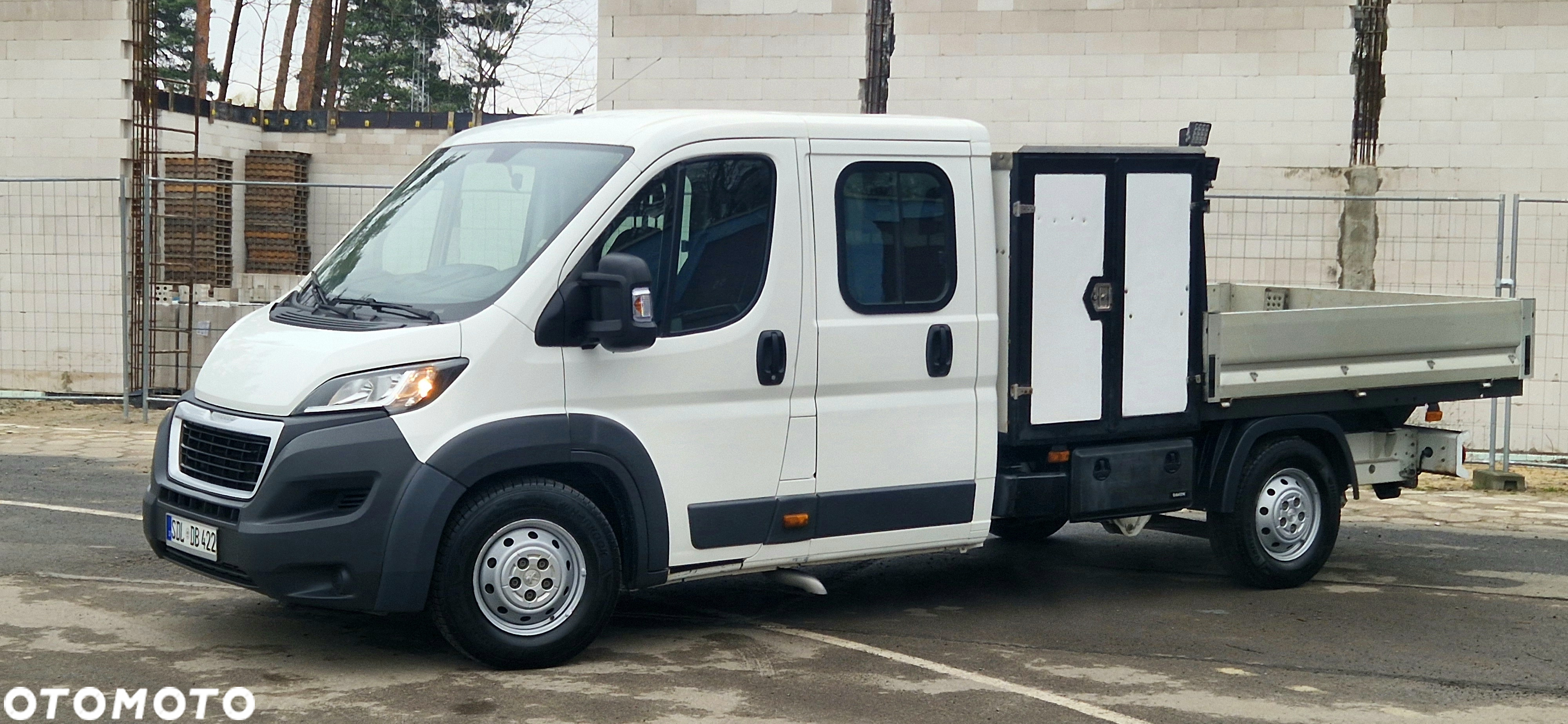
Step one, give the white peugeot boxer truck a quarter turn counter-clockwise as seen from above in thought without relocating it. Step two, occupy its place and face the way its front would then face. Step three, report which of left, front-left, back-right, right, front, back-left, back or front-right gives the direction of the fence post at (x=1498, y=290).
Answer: left

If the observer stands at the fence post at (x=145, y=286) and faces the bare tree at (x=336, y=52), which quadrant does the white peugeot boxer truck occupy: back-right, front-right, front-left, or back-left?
back-right

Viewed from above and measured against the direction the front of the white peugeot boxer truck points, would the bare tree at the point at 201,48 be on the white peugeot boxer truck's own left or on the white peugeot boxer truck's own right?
on the white peugeot boxer truck's own right

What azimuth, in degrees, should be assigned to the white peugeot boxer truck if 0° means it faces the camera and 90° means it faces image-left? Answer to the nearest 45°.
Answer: approximately 45°

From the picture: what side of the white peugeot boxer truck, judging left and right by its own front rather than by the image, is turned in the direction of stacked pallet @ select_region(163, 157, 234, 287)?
right

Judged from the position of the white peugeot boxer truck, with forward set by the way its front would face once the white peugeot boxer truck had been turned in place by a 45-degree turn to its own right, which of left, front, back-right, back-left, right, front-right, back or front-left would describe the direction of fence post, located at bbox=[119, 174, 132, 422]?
front-right

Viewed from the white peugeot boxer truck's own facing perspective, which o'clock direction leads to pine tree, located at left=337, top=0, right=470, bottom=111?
The pine tree is roughly at 4 o'clock from the white peugeot boxer truck.

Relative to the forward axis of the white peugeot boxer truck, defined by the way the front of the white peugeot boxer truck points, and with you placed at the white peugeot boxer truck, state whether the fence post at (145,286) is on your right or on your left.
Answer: on your right

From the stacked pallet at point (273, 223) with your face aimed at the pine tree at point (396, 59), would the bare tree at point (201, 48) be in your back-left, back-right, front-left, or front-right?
front-left

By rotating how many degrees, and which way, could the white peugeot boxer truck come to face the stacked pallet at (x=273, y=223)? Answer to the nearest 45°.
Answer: approximately 90° to its right
